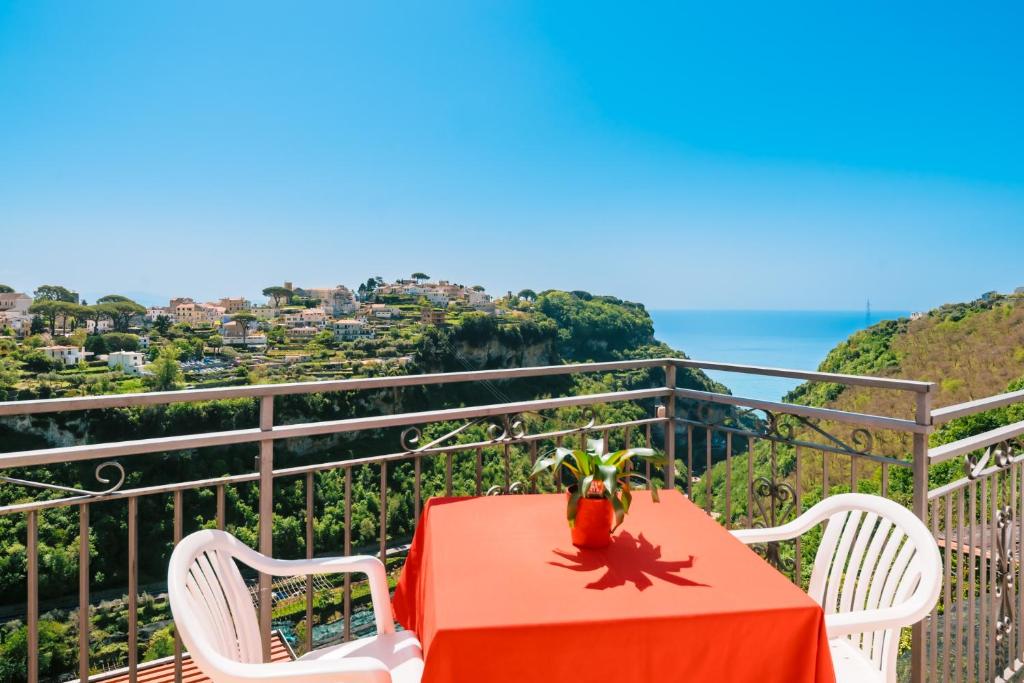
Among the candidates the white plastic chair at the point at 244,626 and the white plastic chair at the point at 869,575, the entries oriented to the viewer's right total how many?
1

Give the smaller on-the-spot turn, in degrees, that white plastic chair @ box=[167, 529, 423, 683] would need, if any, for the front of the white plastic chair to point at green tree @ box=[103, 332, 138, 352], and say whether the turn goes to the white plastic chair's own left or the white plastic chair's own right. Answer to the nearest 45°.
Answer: approximately 90° to the white plastic chair's own left

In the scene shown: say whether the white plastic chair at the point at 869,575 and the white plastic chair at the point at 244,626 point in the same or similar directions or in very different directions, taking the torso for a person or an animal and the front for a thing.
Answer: very different directions

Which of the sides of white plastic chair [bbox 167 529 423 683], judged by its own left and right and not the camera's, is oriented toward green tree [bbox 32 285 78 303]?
left

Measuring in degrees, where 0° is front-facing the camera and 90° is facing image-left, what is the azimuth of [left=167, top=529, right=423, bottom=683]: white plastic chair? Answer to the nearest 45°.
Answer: approximately 270°

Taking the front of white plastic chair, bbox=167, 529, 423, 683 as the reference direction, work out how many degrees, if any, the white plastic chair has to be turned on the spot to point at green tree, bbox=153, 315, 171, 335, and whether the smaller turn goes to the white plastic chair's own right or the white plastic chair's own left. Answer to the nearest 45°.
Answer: approximately 90° to the white plastic chair's own left

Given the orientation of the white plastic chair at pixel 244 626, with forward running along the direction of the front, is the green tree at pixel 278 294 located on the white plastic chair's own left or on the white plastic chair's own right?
on the white plastic chair's own left
